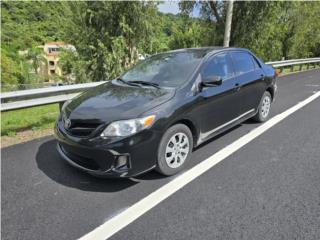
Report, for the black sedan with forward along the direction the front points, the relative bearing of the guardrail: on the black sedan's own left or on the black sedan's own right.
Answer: on the black sedan's own right

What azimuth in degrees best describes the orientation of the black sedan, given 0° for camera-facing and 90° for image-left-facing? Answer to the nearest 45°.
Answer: approximately 45°
